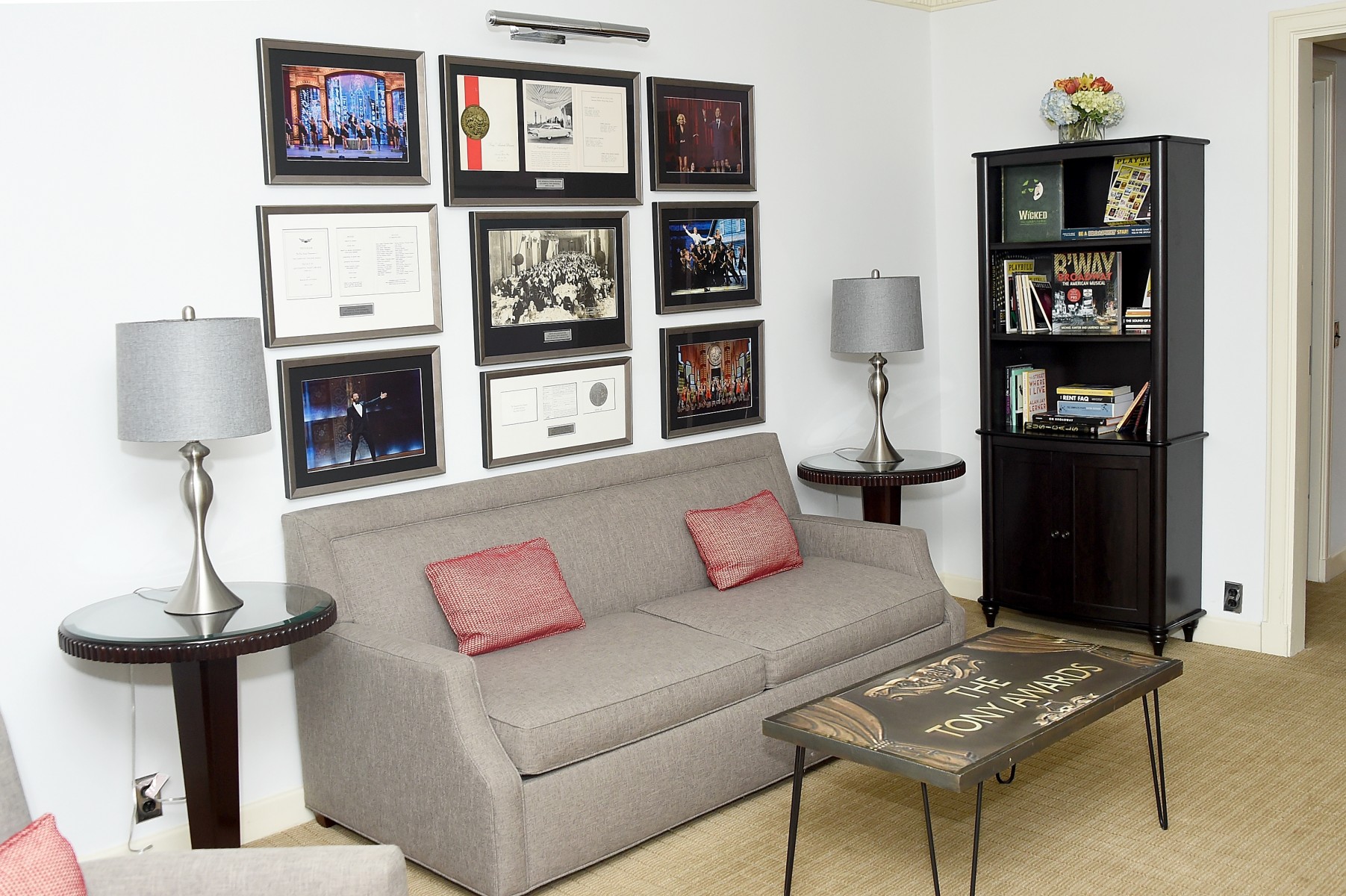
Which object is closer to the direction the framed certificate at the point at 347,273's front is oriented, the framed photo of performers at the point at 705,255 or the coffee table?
the coffee table

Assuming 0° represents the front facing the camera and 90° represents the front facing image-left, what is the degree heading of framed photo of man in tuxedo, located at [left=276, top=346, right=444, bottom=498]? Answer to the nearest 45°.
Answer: approximately 315°

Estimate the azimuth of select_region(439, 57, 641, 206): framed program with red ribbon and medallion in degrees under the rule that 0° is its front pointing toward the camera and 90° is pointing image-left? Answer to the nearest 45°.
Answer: approximately 315°

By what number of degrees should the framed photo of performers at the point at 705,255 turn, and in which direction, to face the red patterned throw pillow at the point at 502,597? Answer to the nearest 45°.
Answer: approximately 90° to its right

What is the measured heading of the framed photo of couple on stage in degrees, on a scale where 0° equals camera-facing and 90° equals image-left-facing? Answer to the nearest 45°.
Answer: approximately 315°

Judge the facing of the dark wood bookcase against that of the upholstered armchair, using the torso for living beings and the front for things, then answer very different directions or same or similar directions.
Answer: very different directions

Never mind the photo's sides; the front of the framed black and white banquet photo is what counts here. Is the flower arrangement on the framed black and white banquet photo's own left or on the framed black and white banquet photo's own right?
on the framed black and white banquet photo's own left

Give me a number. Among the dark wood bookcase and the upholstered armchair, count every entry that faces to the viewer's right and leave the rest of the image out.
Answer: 1

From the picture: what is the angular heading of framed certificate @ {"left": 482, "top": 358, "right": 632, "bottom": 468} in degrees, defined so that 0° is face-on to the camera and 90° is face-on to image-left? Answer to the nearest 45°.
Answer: approximately 315°

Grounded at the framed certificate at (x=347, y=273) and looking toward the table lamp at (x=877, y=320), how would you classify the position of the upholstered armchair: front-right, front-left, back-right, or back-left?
back-right
